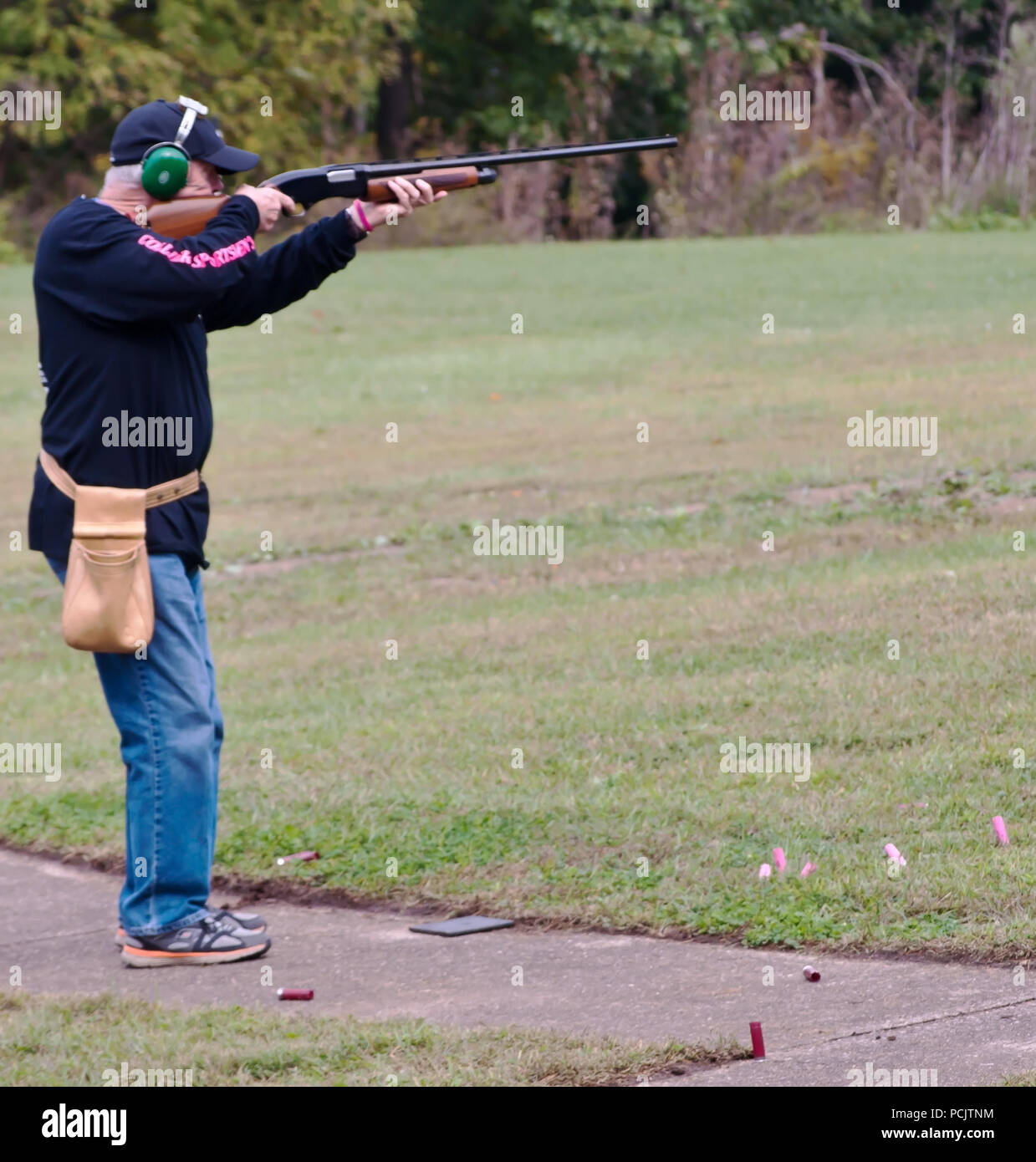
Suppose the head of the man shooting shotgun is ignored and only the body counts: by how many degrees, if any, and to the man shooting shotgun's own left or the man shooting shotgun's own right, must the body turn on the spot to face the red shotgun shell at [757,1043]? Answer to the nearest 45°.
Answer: approximately 45° to the man shooting shotgun's own right

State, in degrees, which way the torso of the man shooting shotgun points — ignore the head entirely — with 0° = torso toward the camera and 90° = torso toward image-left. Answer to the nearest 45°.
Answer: approximately 270°
